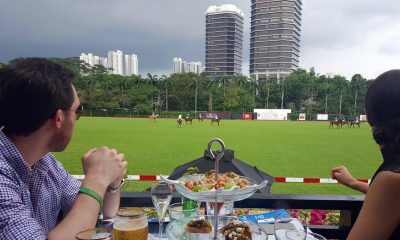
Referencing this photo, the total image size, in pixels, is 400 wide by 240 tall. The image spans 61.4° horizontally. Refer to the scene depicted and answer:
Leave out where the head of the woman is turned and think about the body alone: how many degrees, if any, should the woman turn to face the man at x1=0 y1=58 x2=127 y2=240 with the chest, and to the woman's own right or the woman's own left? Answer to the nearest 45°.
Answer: approximately 90° to the woman's own left

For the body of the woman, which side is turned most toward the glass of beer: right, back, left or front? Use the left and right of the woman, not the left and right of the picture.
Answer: left

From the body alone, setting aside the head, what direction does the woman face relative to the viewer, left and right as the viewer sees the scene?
facing away from the viewer and to the left of the viewer

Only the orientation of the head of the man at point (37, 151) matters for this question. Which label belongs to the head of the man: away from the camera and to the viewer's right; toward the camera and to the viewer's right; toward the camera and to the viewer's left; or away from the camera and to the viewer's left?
away from the camera and to the viewer's right

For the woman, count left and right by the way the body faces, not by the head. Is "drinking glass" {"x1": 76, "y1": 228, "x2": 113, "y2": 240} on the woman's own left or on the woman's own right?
on the woman's own left

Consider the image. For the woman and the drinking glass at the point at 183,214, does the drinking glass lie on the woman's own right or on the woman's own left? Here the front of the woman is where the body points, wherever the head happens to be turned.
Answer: on the woman's own left
